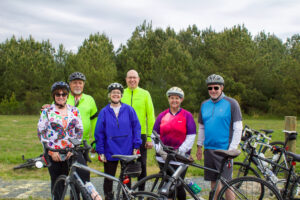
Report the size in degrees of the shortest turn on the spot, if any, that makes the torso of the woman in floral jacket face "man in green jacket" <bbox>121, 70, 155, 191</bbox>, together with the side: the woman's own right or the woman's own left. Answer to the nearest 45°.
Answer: approximately 135° to the woman's own left

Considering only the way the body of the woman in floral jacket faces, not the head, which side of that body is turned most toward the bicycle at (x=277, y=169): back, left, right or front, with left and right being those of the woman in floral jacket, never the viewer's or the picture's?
left

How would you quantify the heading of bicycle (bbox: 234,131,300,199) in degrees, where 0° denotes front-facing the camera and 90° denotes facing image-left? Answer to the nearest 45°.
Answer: approximately 135°

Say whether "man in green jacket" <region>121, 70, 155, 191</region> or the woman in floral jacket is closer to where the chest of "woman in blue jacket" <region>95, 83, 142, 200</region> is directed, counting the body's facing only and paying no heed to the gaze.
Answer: the woman in floral jacket

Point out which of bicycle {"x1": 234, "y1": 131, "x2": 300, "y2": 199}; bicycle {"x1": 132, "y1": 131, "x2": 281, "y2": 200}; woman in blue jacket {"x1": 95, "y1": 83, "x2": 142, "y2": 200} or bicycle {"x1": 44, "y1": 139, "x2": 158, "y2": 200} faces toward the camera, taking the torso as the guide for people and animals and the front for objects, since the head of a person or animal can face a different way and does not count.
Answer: the woman in blue jacket

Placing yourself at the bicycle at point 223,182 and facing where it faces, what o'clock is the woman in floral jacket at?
The woman in floral jacket is roughly at 12 o'clock from the bicycle.

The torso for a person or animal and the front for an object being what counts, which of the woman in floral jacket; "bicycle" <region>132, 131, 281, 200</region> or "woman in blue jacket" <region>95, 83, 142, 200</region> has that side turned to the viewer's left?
the bicycle

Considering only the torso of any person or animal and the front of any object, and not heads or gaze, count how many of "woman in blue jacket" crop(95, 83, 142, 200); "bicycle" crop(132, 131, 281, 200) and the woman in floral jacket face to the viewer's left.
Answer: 1

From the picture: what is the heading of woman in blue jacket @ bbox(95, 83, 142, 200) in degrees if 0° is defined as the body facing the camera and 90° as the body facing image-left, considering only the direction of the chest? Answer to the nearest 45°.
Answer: approximately 0°

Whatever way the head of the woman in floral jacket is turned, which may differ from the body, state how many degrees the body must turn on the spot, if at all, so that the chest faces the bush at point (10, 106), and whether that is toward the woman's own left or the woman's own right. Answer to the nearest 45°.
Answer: approximately 180°

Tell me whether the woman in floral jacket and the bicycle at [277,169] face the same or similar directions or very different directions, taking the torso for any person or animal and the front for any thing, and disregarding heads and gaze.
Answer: very different directions

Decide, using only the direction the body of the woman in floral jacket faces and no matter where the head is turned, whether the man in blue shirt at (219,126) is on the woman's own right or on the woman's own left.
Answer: on the woman's own left
